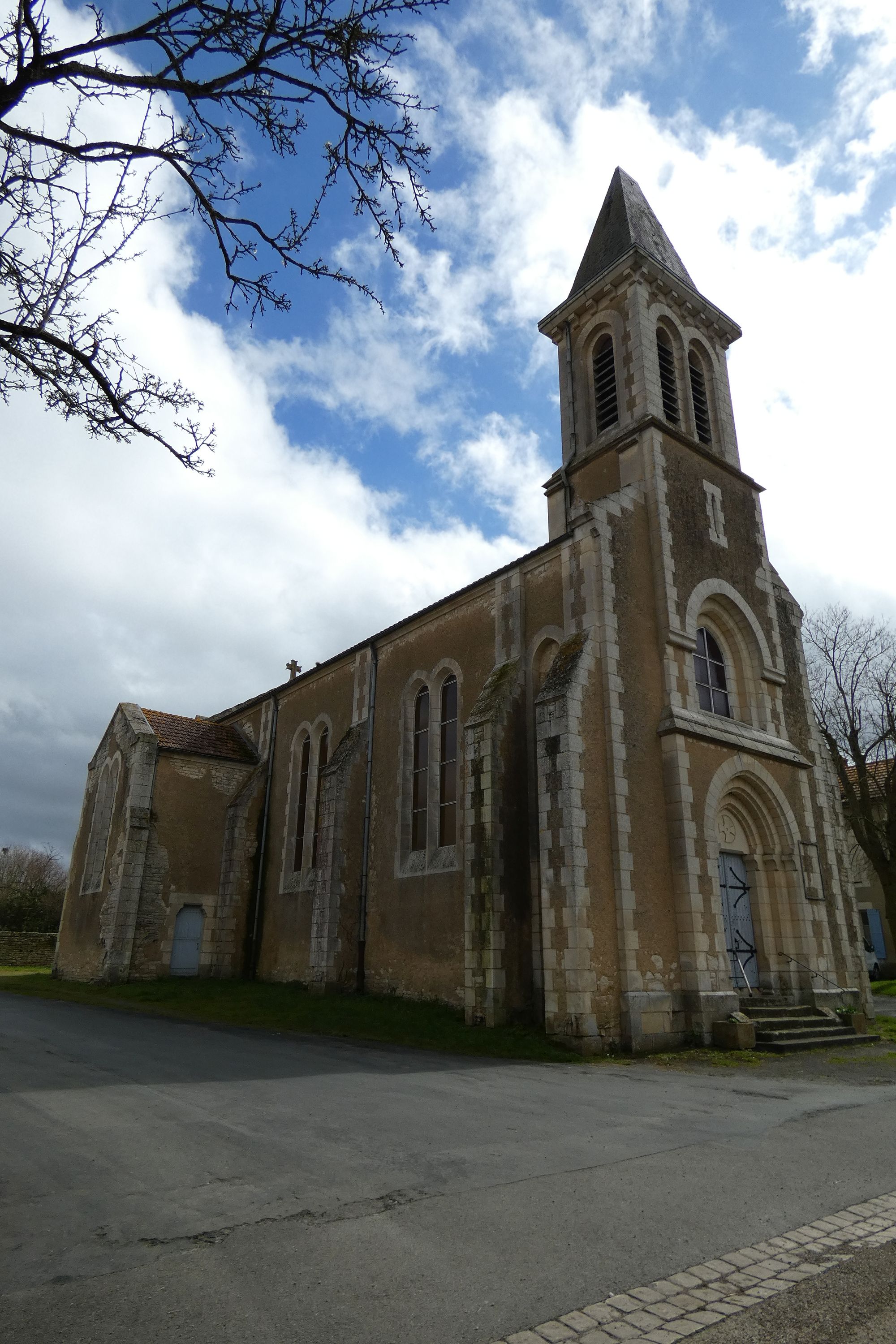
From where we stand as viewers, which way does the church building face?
facing the viewer and to the right of the viewer

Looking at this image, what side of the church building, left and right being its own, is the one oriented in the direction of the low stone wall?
back
